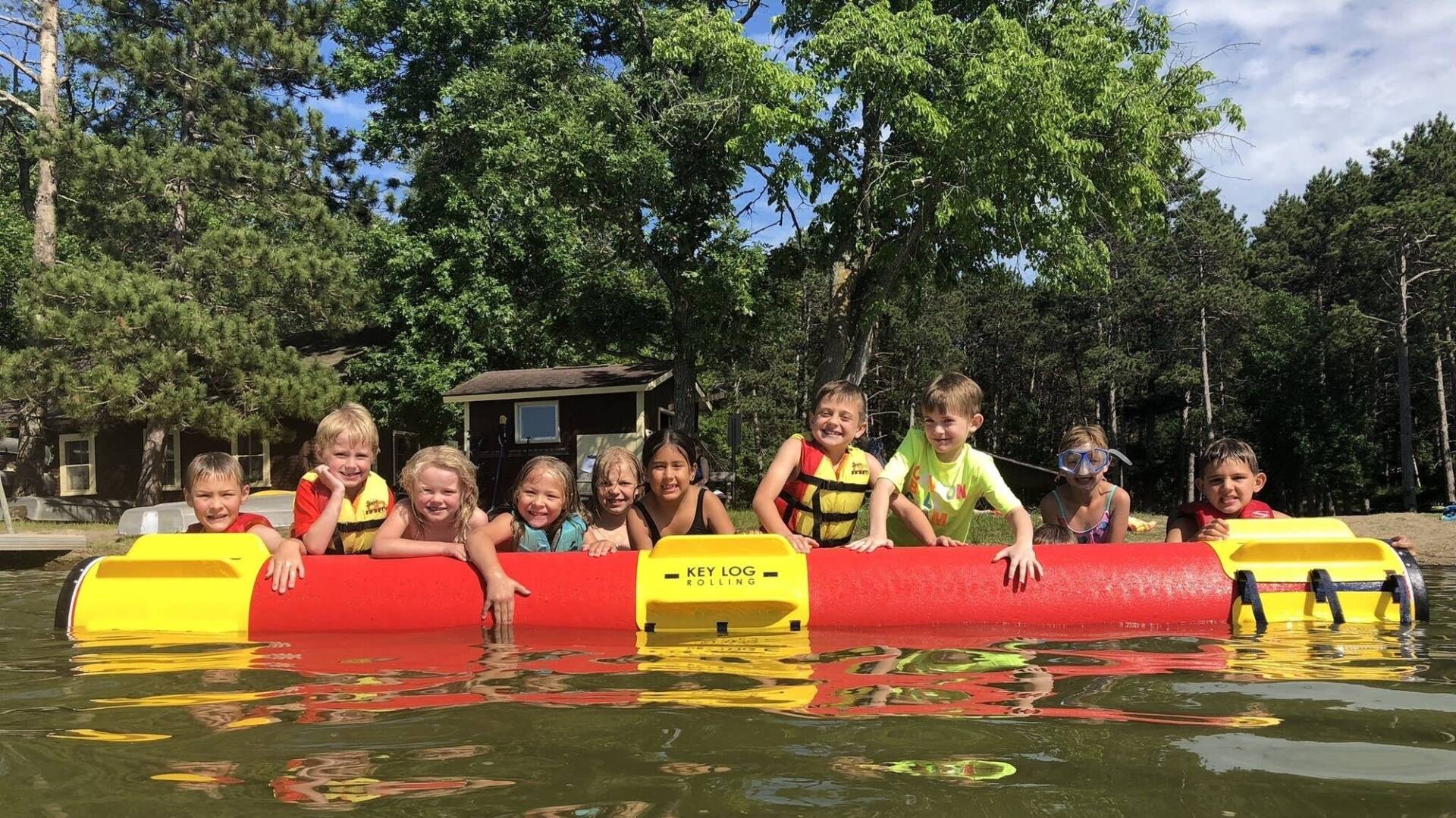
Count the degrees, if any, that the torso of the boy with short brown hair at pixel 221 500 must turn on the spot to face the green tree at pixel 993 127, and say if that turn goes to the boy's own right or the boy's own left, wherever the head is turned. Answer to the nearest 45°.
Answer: approximately 135° to the boy's own left

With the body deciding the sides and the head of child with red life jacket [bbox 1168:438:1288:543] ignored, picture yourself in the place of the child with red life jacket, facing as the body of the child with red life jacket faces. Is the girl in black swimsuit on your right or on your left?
on your right

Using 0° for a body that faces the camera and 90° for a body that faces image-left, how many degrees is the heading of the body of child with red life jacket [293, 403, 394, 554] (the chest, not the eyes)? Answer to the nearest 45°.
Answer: approximately 0°

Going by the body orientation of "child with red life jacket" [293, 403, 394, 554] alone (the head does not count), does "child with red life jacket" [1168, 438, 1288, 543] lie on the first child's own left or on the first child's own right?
on the first child's own left

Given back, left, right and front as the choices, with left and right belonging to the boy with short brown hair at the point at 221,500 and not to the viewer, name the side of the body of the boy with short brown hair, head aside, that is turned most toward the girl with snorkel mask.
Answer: left

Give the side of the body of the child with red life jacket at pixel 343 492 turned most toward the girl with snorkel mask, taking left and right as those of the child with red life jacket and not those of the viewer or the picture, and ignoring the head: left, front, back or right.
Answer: left

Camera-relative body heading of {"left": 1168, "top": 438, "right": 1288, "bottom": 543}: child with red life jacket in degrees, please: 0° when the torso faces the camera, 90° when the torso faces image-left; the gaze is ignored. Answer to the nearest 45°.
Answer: approximately 0°

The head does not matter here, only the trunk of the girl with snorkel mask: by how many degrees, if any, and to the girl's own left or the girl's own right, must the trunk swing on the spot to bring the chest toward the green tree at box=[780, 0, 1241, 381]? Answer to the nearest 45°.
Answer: approximately 180°

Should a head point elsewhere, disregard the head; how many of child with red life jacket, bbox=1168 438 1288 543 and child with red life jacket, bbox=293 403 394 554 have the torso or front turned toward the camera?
2
